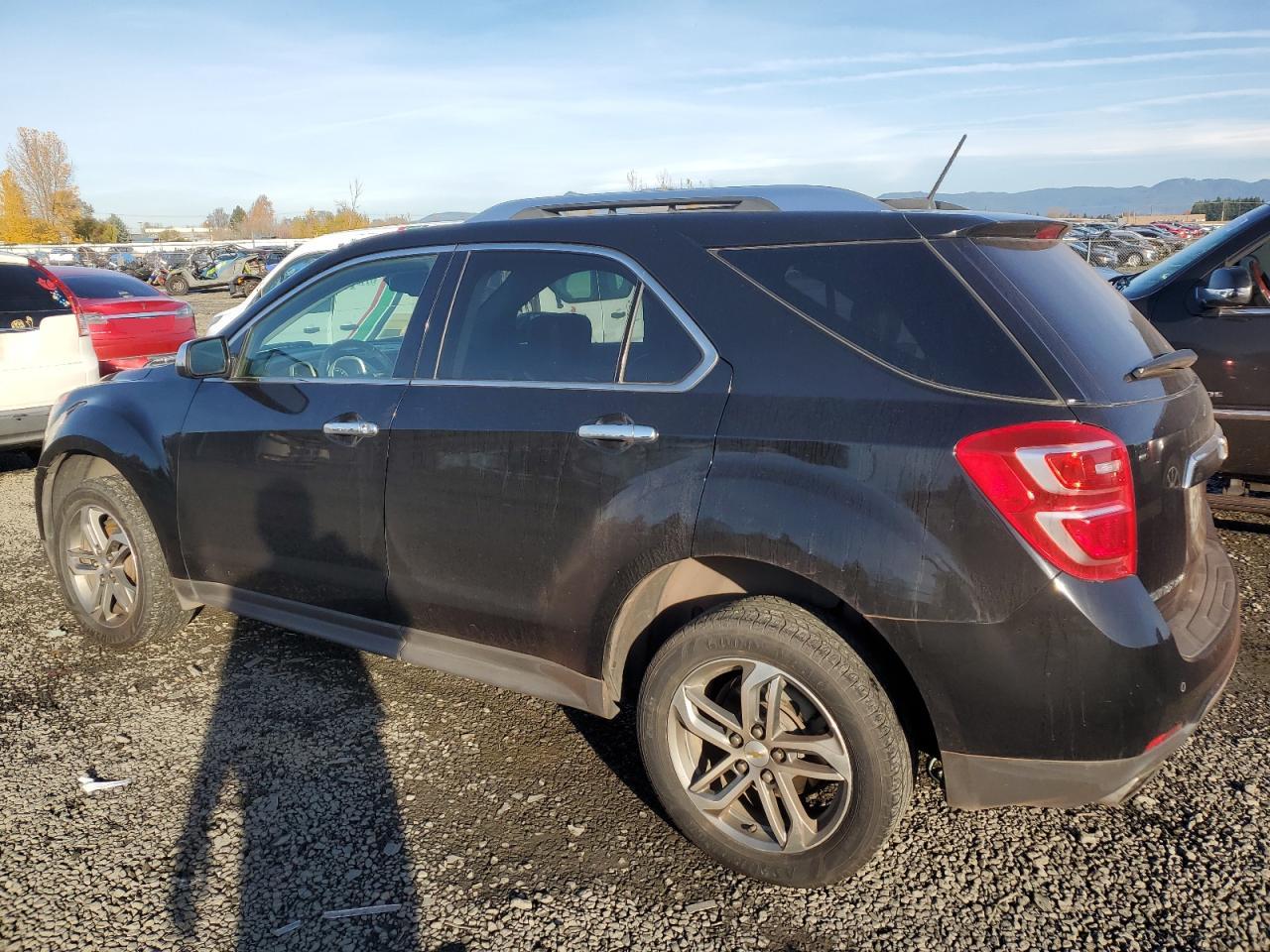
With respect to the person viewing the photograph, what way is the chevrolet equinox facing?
facing away from the viewer and to the left of the viewer

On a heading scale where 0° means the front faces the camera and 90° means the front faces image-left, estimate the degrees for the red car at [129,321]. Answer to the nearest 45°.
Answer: approximately 135°

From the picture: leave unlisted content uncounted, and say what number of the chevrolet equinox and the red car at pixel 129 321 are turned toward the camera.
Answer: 0

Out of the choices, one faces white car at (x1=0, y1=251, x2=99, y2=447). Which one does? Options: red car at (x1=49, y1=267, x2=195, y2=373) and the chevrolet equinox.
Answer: the chevrolet equinox

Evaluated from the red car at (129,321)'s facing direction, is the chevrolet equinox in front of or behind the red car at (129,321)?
behind

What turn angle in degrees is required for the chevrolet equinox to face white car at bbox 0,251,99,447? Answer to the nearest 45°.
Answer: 0° — it already faces it

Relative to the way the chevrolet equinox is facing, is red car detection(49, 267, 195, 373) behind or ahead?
ahead

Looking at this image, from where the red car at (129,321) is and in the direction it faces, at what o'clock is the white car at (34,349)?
The white car is roughly at 8 o'clock from the red car.
